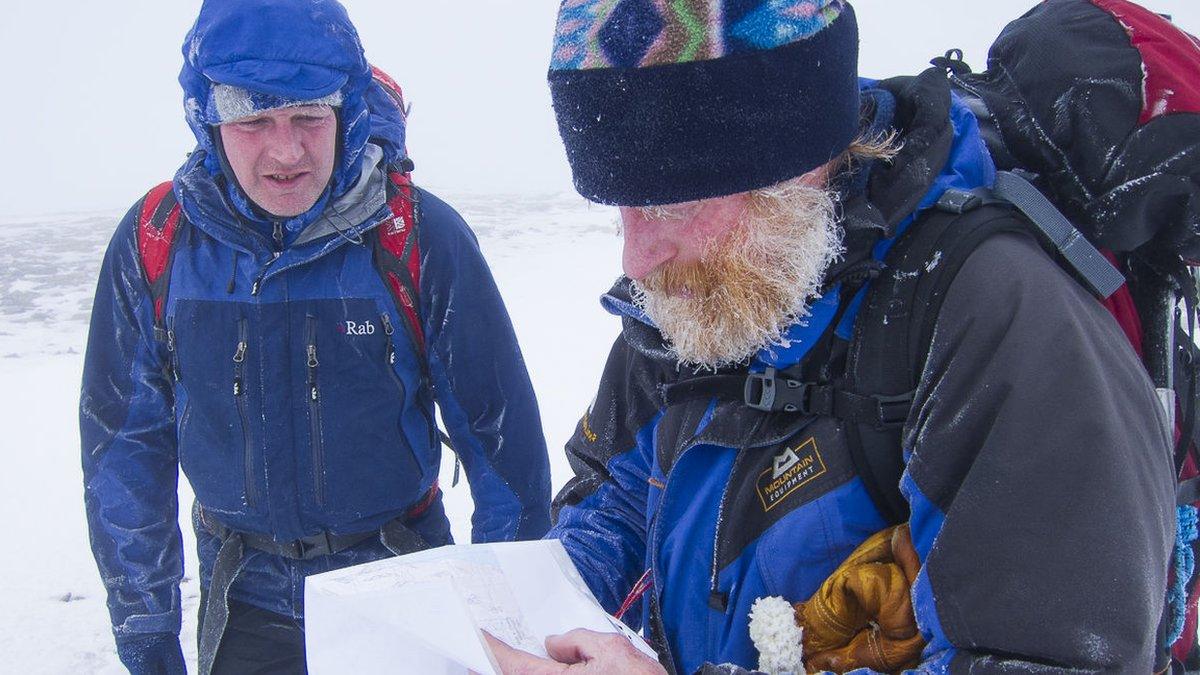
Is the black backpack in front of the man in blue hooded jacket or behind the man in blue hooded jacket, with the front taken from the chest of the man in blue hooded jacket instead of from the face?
in front

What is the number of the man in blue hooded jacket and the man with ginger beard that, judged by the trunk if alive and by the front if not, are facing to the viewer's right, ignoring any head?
0

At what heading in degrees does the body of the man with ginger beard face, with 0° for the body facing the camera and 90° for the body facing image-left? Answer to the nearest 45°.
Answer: approximately 45°

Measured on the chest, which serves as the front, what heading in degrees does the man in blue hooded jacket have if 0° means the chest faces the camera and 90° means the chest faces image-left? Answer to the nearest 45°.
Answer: approximately 0°

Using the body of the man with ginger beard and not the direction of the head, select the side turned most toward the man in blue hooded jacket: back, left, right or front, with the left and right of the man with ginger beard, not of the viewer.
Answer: right
